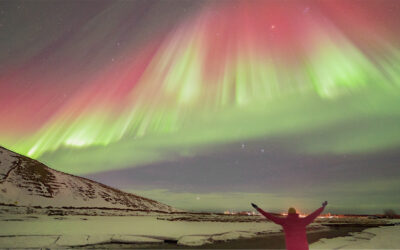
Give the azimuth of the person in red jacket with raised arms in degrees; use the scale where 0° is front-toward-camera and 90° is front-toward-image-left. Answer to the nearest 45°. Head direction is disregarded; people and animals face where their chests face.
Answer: approximately 180°
